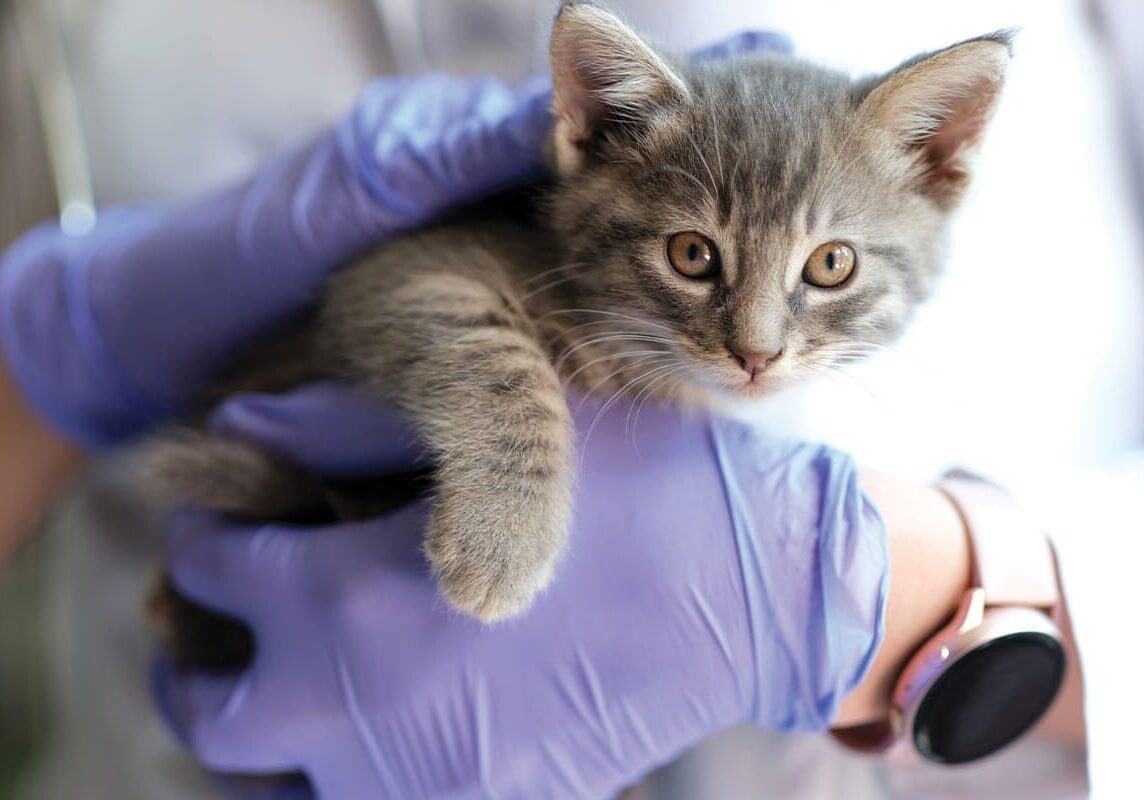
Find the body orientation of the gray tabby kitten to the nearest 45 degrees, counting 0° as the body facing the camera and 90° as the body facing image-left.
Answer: approximately 315°
